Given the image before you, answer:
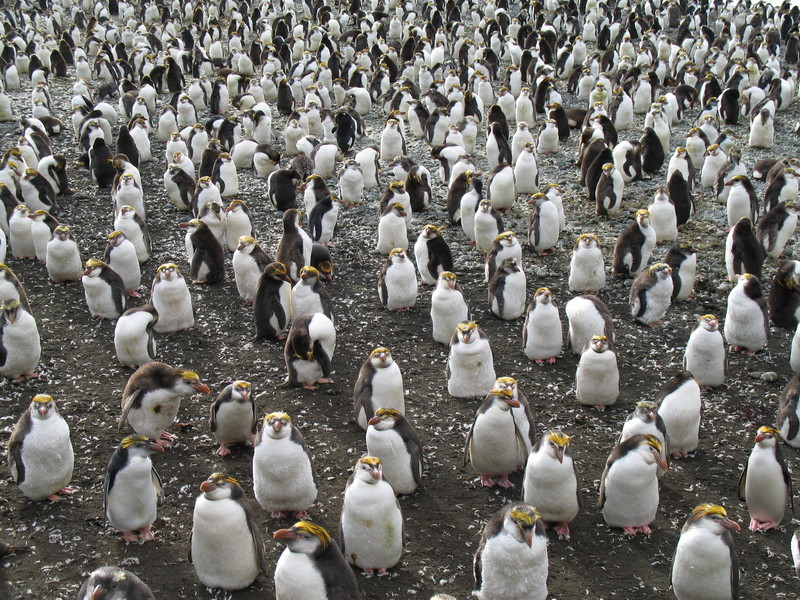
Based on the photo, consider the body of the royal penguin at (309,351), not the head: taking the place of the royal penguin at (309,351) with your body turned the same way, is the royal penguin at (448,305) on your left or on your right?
on your left

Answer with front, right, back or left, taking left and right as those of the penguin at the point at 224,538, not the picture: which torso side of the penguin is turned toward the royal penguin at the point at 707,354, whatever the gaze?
back

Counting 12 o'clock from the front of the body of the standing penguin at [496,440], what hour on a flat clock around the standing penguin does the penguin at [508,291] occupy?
The penguin is roughly at 6 o'clock from the standing penguin.

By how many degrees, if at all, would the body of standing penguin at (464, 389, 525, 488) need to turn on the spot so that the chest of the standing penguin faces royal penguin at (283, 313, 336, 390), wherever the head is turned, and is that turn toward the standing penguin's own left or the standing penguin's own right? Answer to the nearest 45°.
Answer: approximately 135° to the standing penguin's own right

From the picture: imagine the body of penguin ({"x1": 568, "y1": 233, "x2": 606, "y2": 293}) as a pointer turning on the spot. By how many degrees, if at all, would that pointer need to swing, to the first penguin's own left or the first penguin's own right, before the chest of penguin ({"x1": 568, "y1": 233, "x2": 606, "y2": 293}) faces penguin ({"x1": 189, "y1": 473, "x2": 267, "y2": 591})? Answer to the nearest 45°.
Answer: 0° — it already faces it

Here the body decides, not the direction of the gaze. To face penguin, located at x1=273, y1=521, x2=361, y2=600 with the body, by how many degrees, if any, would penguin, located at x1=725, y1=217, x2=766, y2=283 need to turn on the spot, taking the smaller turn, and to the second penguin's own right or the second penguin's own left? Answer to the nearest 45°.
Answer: approximately 135° to the second penguin's own left

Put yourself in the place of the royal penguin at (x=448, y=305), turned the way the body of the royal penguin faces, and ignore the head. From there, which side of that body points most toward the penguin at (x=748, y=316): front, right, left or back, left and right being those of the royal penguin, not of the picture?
left

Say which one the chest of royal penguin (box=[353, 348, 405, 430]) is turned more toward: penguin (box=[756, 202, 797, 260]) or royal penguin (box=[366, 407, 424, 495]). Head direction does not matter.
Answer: the royal penguin

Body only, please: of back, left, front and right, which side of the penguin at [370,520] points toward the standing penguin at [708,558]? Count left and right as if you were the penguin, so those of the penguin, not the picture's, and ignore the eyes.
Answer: left

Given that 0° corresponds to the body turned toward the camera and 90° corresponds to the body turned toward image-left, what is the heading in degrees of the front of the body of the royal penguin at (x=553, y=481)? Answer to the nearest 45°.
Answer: approximately 0°

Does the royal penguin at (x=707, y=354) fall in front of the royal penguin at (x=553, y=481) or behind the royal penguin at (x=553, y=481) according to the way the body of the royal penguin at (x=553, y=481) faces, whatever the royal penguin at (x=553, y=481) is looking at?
behind
